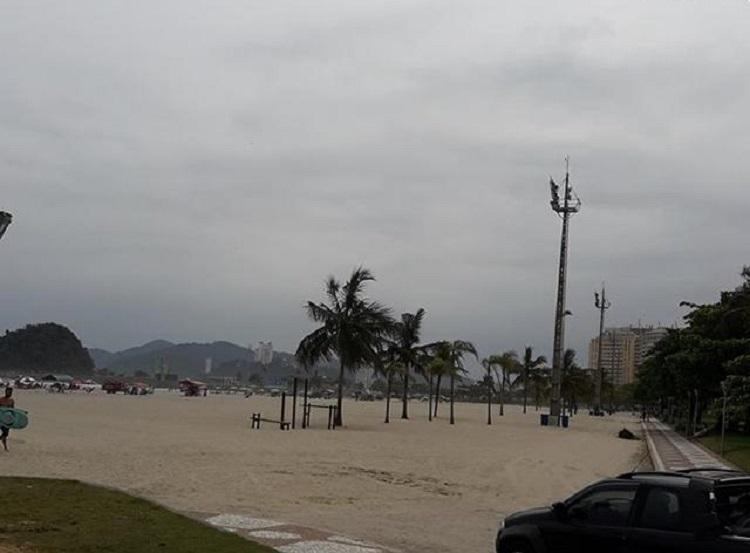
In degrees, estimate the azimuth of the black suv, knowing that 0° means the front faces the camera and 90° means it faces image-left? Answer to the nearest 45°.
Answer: approximately 135°

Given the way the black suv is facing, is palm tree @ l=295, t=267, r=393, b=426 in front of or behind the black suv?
in front
